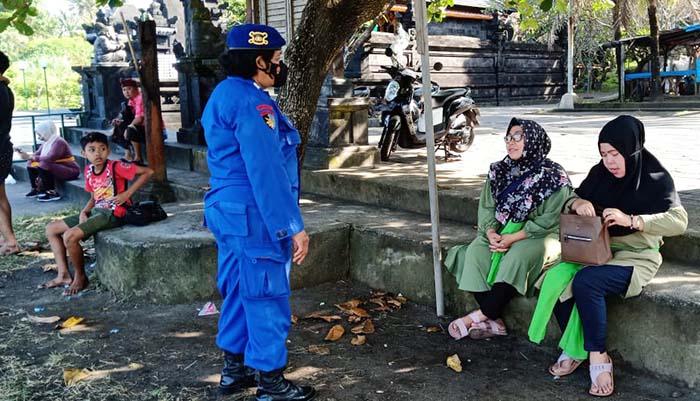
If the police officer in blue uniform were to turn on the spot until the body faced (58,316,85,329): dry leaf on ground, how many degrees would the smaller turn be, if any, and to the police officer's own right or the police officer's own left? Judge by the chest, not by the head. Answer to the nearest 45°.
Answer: approximately 135° to the police officer's own left

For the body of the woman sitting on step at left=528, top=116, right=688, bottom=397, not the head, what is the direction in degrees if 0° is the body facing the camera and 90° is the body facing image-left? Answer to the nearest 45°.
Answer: approximately 45°

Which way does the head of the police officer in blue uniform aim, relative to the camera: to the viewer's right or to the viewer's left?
to the viewer's right

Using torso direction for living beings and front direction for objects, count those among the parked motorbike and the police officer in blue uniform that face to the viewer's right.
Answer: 1

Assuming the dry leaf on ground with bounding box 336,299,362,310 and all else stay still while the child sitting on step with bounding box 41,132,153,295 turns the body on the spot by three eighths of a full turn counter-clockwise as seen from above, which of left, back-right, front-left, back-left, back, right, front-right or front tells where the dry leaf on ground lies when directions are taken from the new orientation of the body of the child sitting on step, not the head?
front-right

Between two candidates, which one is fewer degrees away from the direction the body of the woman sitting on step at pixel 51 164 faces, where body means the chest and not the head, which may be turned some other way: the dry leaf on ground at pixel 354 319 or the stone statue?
the dry leaf on ground

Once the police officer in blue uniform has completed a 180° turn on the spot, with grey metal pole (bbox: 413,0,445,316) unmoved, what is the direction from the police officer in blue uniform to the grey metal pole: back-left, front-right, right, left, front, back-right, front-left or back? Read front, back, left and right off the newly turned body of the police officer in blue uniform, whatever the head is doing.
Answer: back-right

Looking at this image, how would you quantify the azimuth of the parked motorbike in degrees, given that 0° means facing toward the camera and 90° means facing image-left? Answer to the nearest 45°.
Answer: approximately 45°

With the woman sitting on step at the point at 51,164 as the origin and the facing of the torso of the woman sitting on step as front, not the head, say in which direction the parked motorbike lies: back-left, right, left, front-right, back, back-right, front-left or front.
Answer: left
